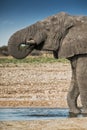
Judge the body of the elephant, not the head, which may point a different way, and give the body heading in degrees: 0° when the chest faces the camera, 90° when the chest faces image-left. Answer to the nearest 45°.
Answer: approximately 90°
